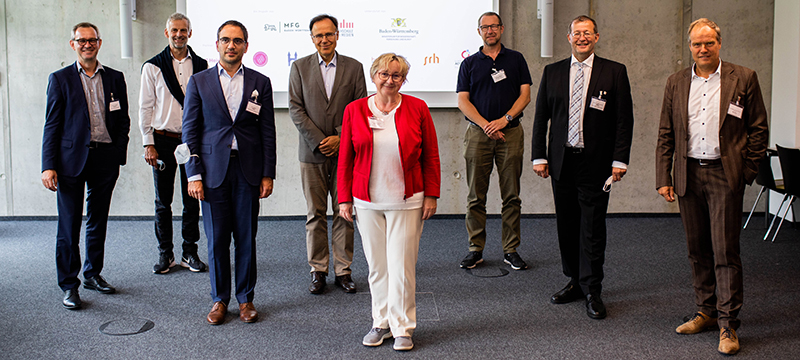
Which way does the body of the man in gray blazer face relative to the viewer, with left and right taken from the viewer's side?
facing the viewer

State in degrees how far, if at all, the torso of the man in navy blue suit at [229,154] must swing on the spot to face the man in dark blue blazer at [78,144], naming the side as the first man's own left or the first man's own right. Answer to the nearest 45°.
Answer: approximately 135° to the first man's own right

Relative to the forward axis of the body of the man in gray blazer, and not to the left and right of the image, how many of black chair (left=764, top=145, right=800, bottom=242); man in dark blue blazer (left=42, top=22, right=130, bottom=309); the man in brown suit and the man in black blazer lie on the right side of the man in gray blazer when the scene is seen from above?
1

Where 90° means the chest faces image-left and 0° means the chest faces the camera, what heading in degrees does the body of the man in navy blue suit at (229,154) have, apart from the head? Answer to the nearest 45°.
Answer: approximately 0°

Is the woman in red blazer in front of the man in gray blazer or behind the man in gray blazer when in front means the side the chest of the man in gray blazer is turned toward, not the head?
in front

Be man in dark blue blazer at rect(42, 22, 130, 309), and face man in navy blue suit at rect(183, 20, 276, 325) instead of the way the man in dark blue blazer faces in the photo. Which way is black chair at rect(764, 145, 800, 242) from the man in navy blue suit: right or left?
left

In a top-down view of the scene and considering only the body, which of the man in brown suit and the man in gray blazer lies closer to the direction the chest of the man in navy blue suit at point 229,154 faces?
the man in brown suit

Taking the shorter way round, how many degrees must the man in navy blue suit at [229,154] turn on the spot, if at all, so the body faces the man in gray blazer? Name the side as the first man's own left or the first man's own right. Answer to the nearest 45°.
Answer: approximately 135° to the first man's own left

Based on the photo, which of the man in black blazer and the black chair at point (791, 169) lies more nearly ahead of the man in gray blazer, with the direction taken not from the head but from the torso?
the man in black blazer
